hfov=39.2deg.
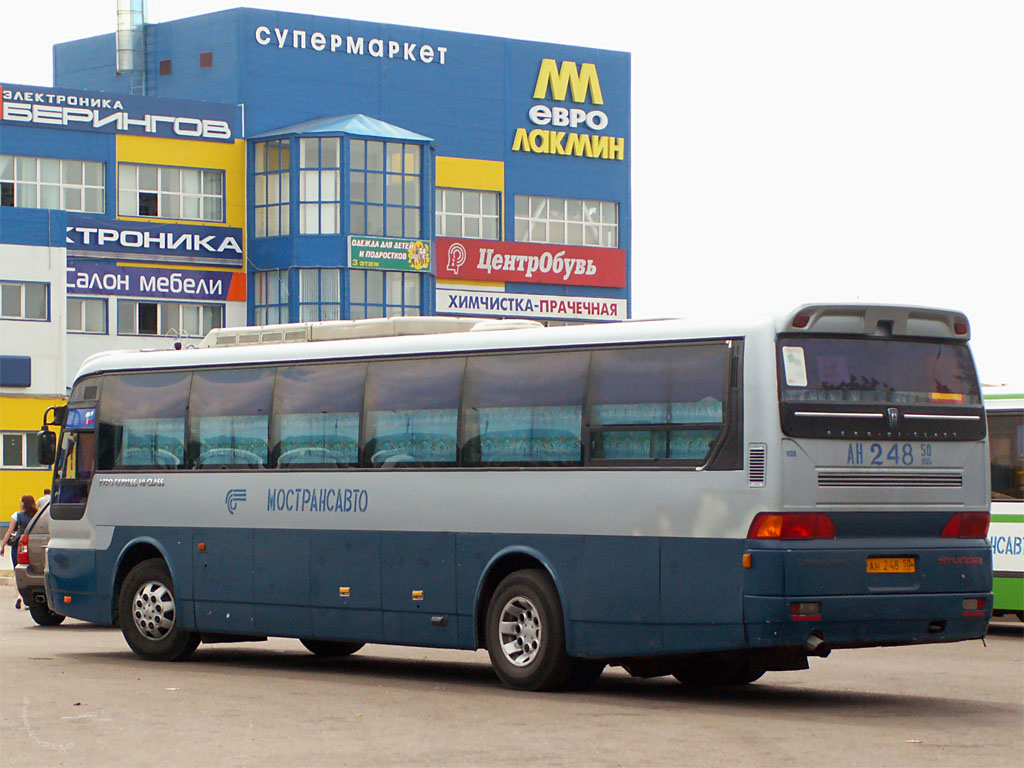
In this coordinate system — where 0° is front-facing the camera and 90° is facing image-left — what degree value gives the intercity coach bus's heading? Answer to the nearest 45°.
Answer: approximately 135°

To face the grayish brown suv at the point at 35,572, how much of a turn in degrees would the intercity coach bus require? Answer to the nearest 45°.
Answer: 0° — it already faces it
